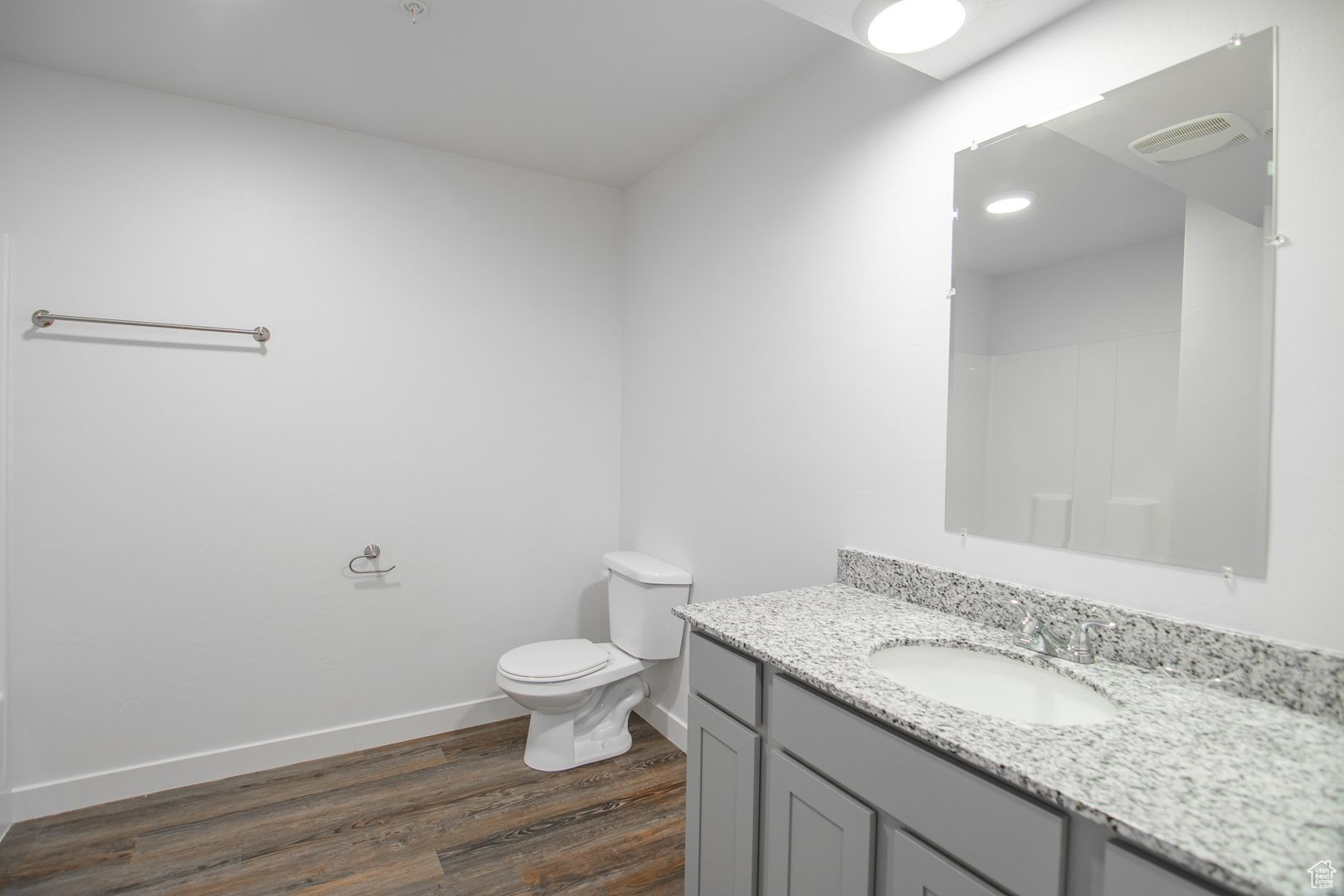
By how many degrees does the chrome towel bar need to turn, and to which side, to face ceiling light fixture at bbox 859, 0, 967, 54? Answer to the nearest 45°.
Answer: approximately 45° to its left

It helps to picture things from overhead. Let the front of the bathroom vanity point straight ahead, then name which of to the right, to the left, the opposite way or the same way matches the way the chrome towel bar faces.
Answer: to the left

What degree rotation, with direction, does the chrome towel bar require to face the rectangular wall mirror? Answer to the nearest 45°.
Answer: approximately 45° to its left

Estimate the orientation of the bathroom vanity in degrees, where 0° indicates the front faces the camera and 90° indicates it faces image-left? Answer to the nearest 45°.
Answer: approximately 45°

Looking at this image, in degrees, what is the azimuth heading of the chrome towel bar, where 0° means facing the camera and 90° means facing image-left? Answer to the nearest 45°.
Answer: approximately 0°

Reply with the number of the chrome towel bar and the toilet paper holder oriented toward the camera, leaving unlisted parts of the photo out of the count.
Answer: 2

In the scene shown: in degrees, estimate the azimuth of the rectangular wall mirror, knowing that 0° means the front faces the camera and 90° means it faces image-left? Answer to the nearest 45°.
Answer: approximately 45°

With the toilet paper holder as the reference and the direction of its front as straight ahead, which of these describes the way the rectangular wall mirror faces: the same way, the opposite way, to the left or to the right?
to the right

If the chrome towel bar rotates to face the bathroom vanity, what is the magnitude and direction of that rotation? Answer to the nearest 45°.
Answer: approximately 45° to its left

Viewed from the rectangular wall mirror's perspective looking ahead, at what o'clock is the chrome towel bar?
The chrome towel bar is roughly at 1 o'clock from the rectangular wall mirror.
